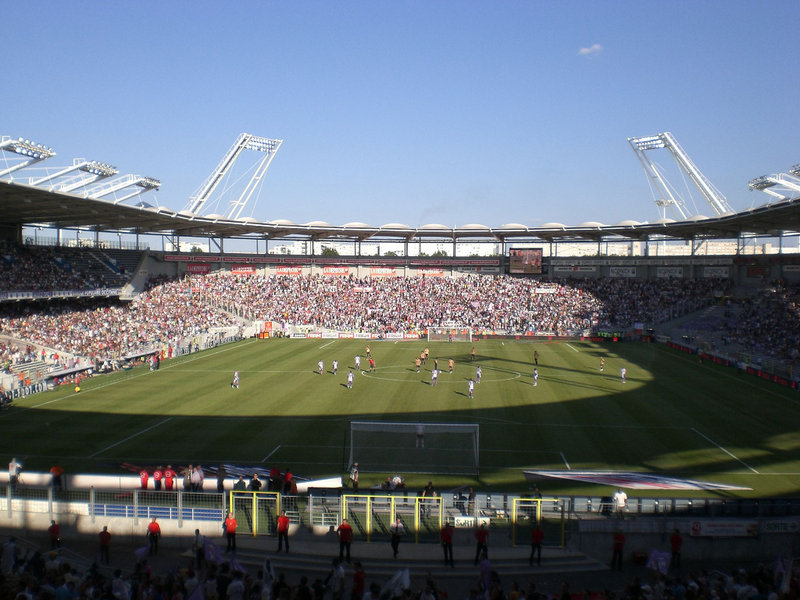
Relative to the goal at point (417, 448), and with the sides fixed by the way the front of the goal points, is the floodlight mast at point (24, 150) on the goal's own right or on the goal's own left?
on the goal's own left

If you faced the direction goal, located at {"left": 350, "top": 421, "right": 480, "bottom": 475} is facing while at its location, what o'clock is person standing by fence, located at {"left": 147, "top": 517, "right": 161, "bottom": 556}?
The person standing by fence is roughly at 7 o'clock from the goal.

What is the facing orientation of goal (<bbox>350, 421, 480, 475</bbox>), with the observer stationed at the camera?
facing away from the viewer

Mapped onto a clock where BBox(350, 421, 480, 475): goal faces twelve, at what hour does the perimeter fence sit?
The perimeter fence is roughly at 6 o'clock from the goal.

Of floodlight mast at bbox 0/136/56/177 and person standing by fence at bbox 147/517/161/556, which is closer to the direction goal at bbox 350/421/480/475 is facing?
the floodlight mast

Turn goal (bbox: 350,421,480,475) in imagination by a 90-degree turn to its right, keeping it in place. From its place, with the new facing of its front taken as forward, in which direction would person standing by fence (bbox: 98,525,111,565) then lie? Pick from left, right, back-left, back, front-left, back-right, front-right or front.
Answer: back-right
